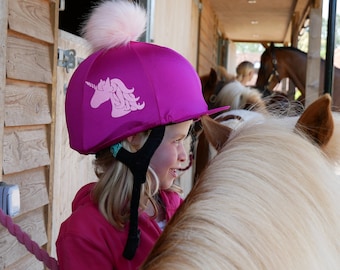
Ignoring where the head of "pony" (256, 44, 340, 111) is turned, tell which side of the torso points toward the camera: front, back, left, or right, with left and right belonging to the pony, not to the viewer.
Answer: left

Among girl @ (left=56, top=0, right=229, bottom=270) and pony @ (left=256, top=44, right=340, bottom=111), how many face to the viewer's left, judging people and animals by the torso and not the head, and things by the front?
1

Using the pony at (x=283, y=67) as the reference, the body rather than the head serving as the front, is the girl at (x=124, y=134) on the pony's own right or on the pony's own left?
on the pony's own left

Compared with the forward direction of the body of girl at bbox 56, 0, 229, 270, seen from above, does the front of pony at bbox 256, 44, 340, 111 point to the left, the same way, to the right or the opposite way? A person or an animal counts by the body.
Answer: the opposite way

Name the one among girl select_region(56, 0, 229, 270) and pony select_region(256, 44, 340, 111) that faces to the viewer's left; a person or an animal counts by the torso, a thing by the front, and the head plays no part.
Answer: the pony

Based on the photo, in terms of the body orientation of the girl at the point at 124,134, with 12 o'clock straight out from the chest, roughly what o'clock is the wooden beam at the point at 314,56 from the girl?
The wooden beam is roughly at 10 o'clock from the girl.

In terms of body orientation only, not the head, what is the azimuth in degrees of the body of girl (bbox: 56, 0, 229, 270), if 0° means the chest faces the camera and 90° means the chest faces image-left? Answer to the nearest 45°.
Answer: approximately 270°

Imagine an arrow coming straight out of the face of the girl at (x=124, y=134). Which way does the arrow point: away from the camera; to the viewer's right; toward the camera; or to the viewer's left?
to the viewer's right

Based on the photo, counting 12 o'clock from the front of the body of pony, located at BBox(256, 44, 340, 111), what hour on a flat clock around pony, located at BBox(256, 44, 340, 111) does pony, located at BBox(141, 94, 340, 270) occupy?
pony, located at BBox(141, 94, 340, 270) is roughly at 9 o'clock from pony, located at BBox(256, 44, 340, 111).
